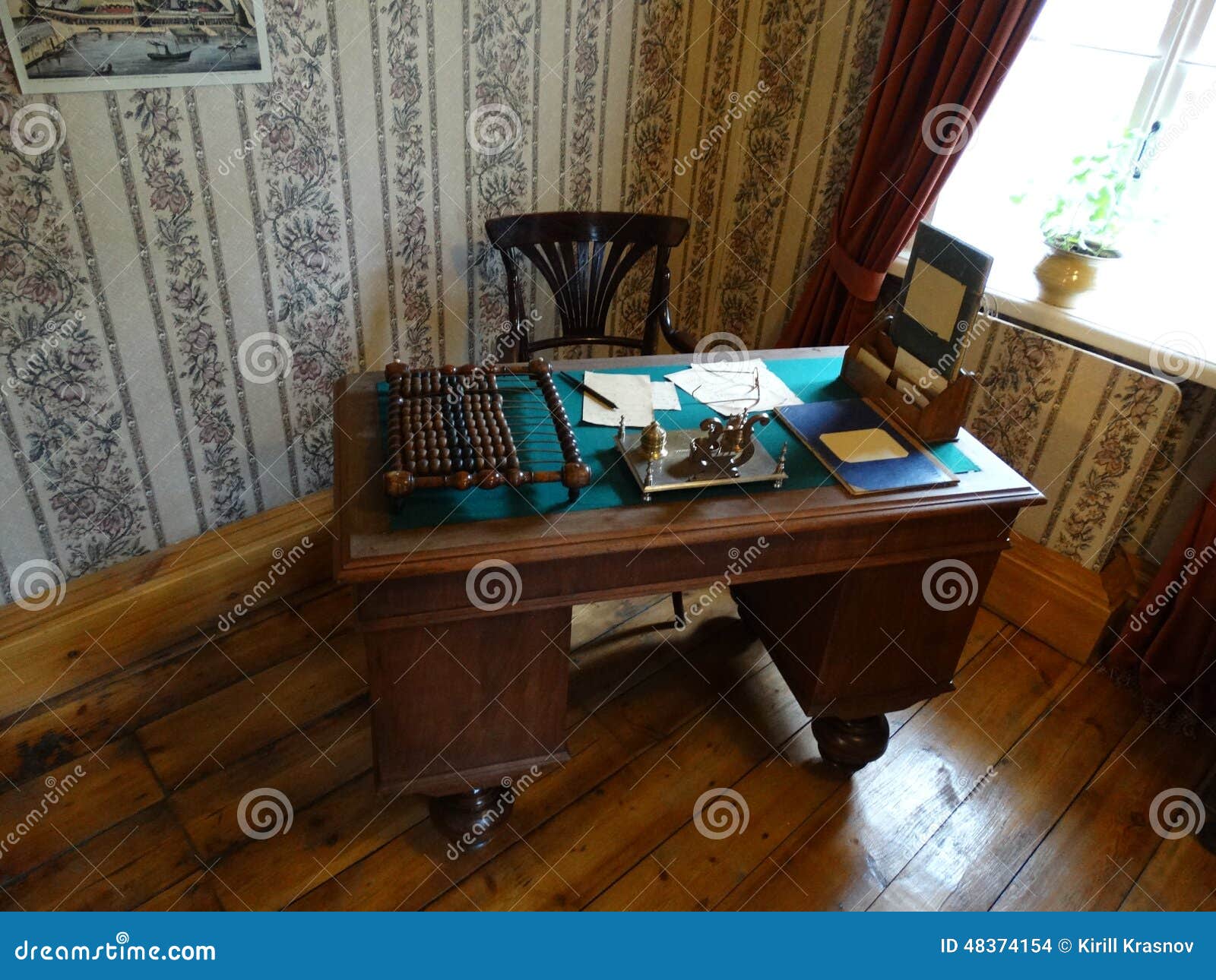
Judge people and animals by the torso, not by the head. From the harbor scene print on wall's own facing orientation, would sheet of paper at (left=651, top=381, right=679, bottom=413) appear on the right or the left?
on its left

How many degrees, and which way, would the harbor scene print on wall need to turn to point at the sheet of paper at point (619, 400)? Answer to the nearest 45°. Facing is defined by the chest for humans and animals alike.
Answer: approximately 45° to its left

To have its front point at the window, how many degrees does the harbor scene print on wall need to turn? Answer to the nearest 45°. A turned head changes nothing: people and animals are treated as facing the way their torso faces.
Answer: approximately 90° to its left

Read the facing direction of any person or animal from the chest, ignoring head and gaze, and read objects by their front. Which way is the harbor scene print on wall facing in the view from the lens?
facing the viewer

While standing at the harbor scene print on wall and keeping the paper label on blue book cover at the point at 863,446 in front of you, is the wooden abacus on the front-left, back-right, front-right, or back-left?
front-right

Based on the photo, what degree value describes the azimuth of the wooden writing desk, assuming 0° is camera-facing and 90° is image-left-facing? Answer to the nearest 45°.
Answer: approximately 180°

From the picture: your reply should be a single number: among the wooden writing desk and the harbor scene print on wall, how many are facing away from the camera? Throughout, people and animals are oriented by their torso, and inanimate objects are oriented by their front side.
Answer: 1

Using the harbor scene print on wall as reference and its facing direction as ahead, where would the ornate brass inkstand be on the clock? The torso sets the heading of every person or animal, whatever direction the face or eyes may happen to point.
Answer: The ornate brass inkstand is roughly at 11 o'clock from the harbor scene print on wall.

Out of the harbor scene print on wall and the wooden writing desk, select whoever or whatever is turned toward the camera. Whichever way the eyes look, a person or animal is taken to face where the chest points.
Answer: the harbor scene print on wall

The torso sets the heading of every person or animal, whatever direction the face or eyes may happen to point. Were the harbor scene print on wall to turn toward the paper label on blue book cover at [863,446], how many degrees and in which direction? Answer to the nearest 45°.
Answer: approximately 45° to its left

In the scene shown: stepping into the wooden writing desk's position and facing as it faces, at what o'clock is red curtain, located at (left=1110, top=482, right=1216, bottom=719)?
The red curtain is roughly at 2 o'clock from the wooden writing desk.

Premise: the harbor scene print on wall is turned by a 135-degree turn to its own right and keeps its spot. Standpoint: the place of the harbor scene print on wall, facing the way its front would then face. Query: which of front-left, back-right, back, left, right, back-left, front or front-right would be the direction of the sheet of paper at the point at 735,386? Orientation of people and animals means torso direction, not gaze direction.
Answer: back

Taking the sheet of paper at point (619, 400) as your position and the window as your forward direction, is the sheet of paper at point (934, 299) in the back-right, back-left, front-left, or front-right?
front-right
